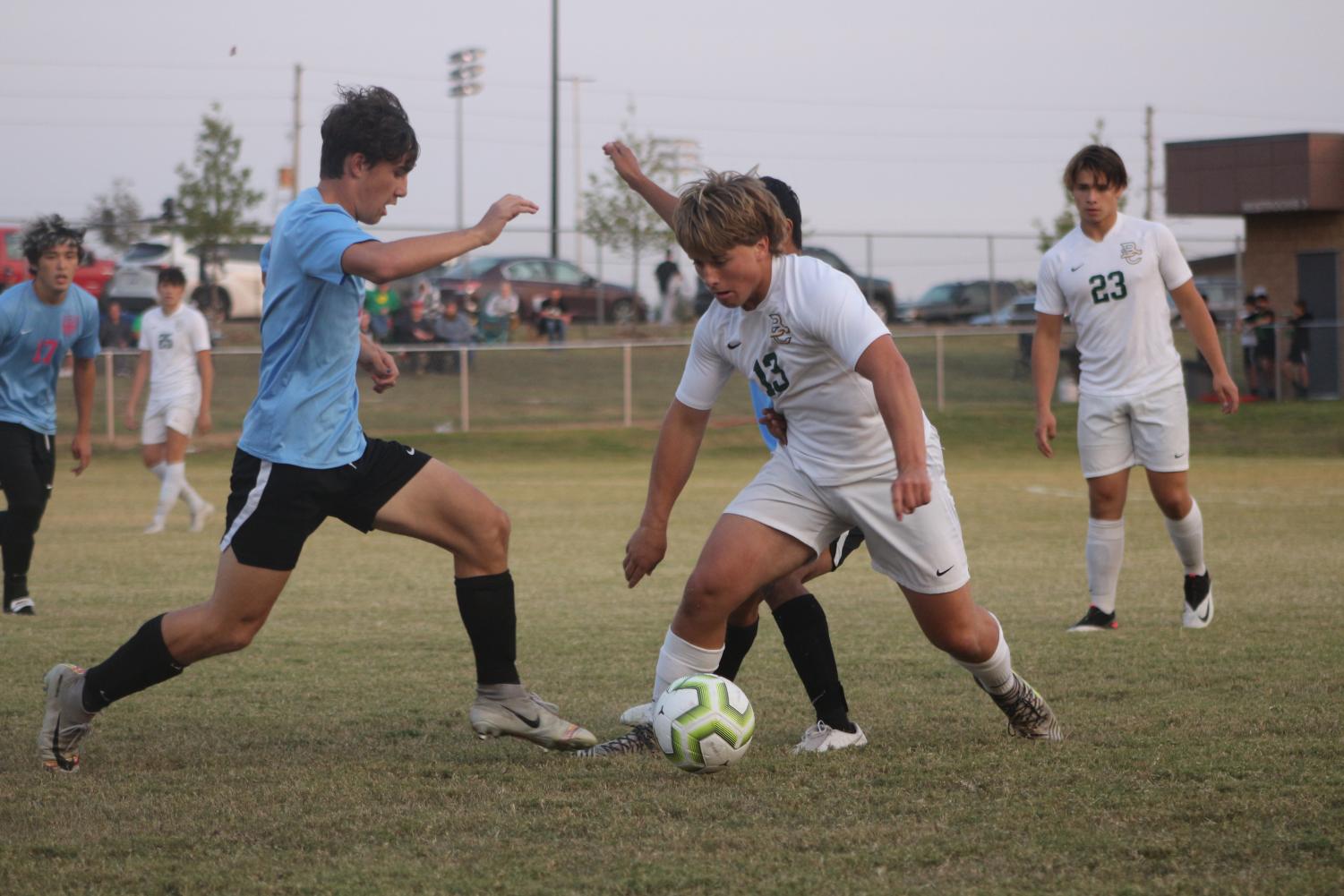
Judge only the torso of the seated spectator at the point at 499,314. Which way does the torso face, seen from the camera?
toward the camera

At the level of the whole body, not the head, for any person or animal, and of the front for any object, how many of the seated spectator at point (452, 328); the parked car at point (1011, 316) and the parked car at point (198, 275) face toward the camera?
1

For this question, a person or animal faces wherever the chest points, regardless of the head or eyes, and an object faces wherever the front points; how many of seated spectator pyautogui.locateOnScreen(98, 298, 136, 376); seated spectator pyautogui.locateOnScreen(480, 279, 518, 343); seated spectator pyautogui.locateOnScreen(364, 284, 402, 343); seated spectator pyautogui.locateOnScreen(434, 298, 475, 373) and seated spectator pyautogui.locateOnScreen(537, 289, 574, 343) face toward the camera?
5

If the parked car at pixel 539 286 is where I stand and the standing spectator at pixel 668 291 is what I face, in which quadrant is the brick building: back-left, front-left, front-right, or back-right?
front-right

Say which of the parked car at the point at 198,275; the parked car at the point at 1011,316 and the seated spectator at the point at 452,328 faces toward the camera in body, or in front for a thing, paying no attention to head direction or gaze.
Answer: the seated spectator

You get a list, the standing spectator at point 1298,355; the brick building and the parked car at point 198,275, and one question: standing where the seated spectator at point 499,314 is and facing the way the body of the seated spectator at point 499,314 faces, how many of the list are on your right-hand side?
1

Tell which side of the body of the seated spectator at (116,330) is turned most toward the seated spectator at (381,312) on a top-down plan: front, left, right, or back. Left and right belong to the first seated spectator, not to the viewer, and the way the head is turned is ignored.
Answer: left

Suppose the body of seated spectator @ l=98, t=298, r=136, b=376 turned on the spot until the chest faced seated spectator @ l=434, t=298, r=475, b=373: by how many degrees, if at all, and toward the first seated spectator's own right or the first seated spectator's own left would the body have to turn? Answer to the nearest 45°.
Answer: approximately 90° to the first seated spectator's own left

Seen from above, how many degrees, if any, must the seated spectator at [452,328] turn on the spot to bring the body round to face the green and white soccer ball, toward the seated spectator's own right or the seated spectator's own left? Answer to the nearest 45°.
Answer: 0° — they already face it

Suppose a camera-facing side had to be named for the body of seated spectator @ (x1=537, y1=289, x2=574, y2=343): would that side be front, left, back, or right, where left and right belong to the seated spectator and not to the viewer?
front

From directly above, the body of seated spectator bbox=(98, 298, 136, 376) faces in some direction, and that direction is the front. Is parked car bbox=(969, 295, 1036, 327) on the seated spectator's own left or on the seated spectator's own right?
on the seated spectator's own left
